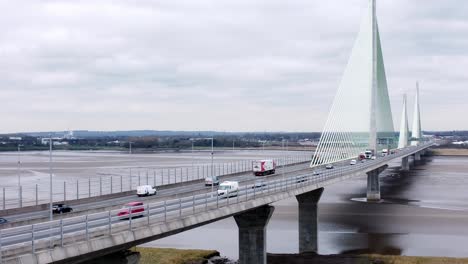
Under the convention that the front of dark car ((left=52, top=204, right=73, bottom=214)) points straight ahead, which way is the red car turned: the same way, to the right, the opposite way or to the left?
the opposite way

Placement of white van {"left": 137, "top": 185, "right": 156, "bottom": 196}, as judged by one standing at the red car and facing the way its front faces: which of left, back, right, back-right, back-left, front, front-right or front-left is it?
back-right

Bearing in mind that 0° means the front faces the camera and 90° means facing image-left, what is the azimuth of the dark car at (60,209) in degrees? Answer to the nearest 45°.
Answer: approximately 225°

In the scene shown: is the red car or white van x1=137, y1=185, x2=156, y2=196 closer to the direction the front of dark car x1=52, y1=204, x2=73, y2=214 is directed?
the white van

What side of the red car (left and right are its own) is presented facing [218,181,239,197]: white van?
back
